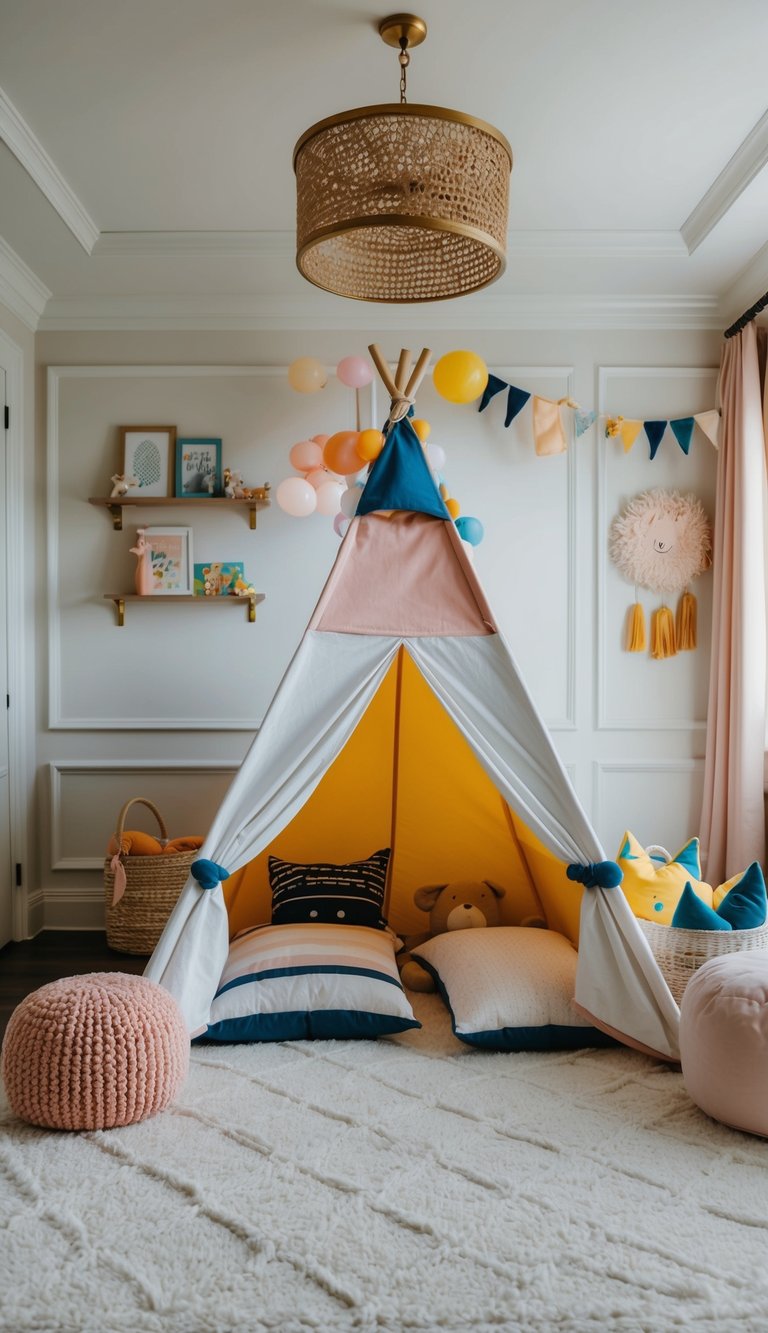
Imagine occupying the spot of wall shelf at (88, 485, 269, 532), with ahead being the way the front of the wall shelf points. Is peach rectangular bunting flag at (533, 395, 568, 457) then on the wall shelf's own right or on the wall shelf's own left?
on the wall shelf's own left

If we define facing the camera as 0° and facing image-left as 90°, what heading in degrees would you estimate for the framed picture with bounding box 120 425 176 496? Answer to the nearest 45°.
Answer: approximately 0°

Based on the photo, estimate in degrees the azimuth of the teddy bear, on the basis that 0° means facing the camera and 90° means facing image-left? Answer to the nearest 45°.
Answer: approximately 0°

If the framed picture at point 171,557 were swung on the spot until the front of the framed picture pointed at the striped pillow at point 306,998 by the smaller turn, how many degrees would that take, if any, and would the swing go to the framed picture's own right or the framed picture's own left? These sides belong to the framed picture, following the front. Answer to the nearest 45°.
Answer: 0° — it already faces it
